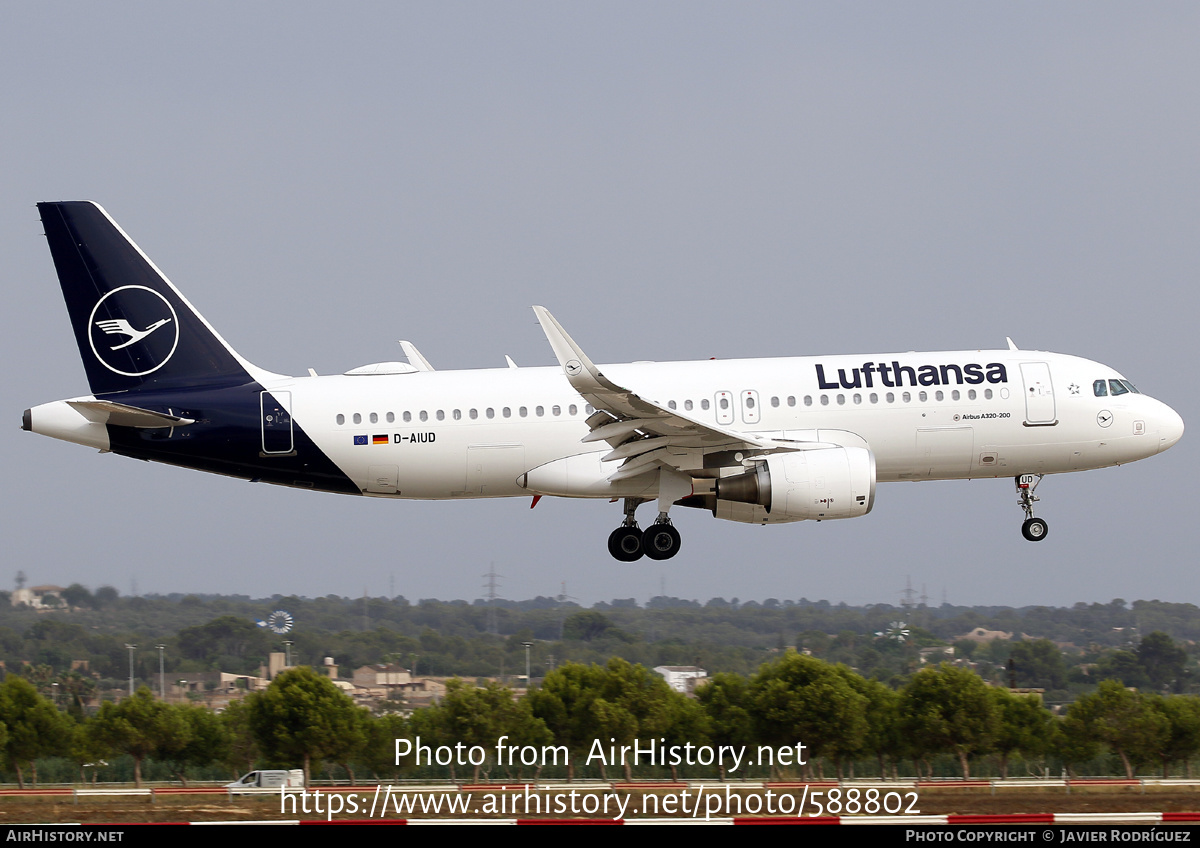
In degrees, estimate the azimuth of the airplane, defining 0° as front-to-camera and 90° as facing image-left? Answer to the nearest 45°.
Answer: approximately 270°
